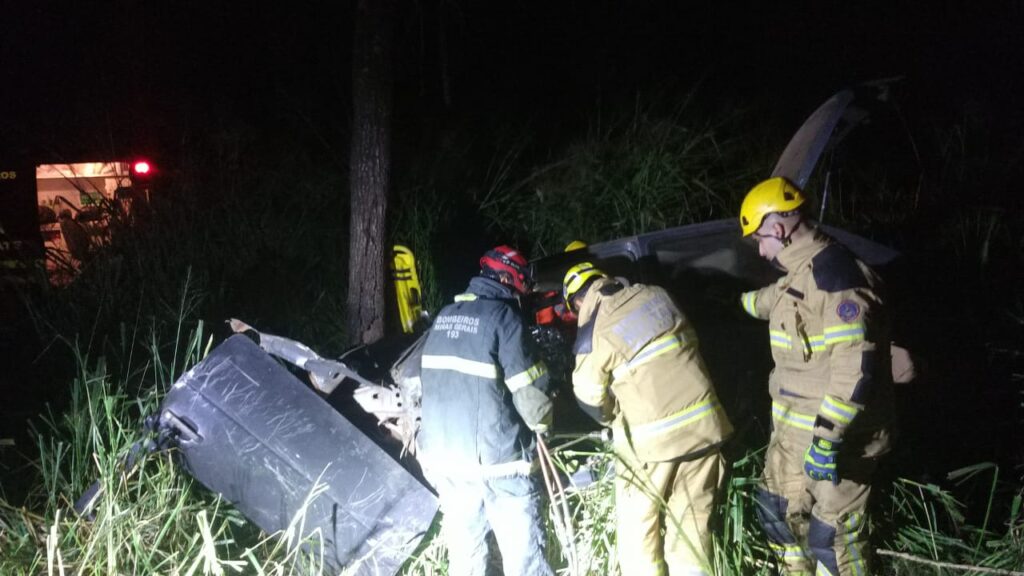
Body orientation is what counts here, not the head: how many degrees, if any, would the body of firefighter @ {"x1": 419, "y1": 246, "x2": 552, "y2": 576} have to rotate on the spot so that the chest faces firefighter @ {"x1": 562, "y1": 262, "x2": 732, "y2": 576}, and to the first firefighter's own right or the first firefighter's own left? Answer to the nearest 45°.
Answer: approximately 45° to the first firefighter's own right

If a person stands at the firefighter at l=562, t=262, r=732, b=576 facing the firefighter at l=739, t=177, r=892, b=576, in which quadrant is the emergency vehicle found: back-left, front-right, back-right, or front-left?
back-left

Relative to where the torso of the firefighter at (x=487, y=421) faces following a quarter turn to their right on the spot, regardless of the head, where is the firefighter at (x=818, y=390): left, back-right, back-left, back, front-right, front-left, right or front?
front-left

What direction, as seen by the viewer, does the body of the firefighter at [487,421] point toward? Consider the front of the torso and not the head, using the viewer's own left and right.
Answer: facing away from the viewer and to the right of the viewer

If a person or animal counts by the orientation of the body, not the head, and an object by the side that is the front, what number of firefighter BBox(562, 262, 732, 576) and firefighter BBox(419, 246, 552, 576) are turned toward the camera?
0

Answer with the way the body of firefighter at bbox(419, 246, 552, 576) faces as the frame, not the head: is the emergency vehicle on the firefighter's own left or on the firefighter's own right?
on the firefighter's own left

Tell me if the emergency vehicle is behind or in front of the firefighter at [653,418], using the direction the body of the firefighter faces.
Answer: in front

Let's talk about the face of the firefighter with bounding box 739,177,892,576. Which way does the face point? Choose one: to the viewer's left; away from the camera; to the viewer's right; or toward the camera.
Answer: to the viewer's left
